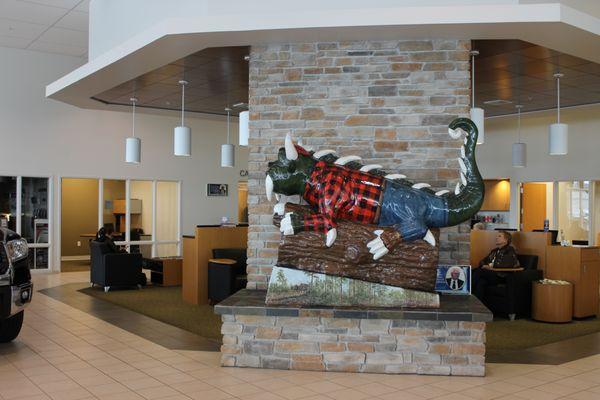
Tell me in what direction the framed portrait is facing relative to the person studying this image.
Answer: facing the viewer

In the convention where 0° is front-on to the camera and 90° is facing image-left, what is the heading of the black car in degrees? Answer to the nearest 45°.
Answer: approximately 315°

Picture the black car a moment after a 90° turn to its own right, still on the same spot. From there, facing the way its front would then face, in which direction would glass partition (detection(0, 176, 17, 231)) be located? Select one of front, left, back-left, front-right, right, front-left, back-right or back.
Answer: back-right

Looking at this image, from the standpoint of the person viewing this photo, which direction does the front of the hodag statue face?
facing to the left of the viewer

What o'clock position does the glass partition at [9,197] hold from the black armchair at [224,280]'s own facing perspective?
The glass partition is roughly at 3 o'clock from the black armchair.

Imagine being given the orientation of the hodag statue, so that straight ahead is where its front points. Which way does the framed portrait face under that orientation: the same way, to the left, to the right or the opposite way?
to the left

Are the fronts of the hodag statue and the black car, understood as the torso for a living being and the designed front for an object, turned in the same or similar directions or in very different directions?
very different directions

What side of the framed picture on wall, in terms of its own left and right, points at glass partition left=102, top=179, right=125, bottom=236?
right

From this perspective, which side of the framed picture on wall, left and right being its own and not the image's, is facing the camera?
front

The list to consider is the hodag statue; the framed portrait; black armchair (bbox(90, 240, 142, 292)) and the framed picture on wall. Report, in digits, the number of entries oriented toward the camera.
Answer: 2

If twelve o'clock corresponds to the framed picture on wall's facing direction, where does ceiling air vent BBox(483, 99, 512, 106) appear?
The ceiling air vent is roughly at 11 o'clock from the framed picture on wall.
